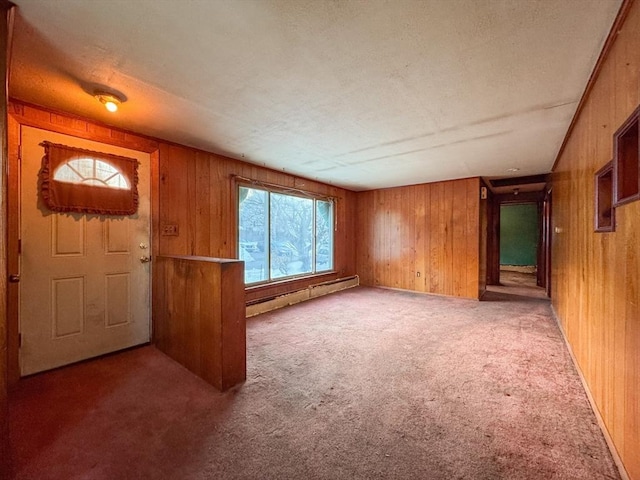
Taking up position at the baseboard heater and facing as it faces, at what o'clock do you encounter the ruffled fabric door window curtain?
The ruffled fabric door window curtain is roughly at 3 o'clock from the baseboard heater.

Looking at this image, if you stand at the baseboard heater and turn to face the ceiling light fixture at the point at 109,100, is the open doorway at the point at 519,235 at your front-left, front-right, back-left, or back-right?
back-left

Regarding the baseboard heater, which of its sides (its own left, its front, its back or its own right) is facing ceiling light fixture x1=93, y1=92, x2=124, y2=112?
right

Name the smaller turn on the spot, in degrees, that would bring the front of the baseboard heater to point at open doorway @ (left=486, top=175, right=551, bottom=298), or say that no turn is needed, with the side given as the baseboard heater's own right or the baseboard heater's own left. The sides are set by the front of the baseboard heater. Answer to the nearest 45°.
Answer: approximately 45° to the baseboard heater's own left

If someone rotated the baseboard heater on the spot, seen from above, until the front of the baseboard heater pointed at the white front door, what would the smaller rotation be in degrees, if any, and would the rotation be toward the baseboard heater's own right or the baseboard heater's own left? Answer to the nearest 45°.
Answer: approximately 90° to the baseboard heater's own right

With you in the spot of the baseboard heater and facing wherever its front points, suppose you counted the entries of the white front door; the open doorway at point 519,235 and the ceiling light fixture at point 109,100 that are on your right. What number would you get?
2

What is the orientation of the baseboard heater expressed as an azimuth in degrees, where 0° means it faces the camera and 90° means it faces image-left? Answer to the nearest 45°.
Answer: approximately 315°
